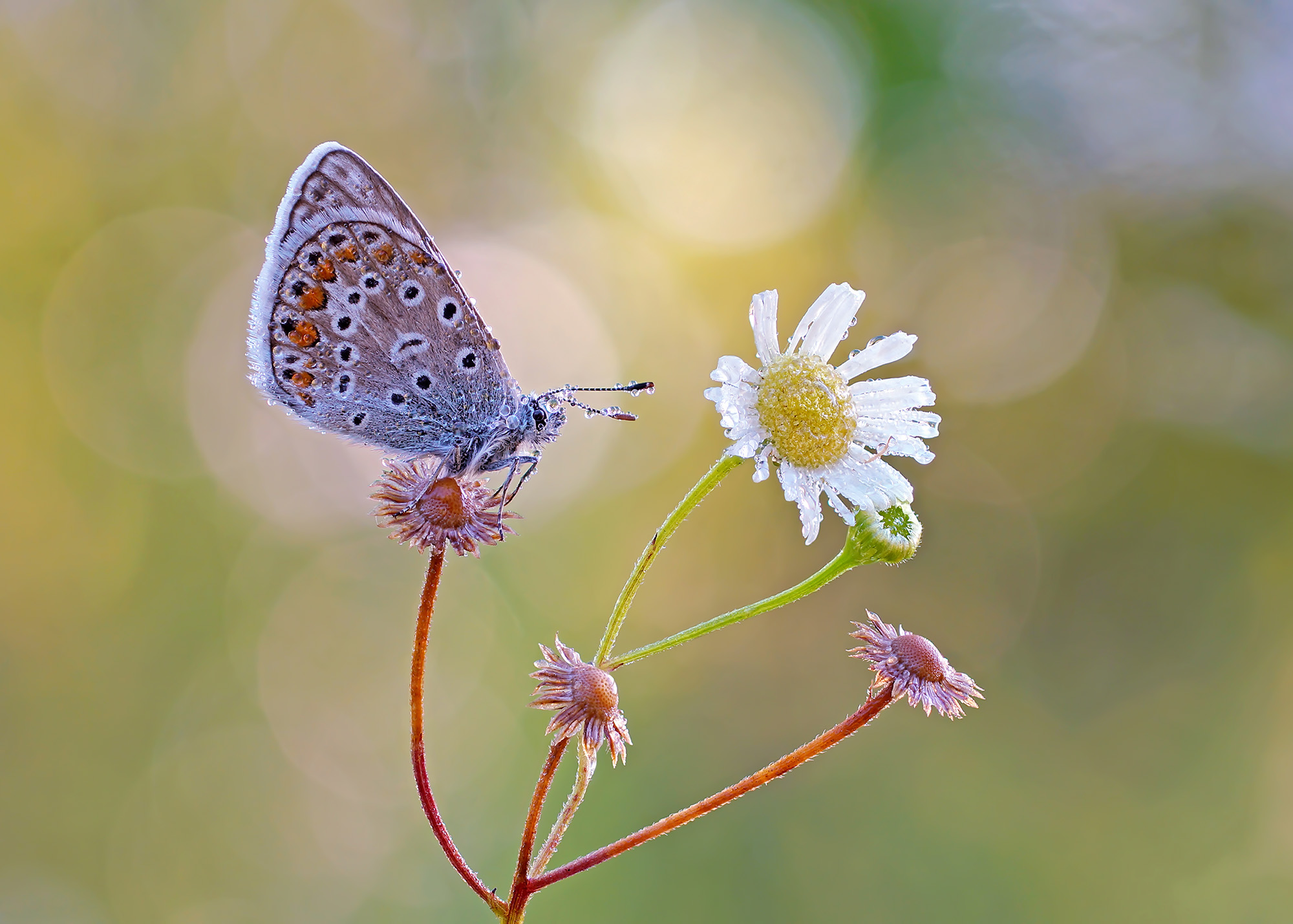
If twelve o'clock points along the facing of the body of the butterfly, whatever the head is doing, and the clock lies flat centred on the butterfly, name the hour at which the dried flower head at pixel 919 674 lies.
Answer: The dried flower head is roughly at 1 o'clock from the butterfly.

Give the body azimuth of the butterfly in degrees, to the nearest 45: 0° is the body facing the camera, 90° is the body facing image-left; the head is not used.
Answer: approximately 270°
